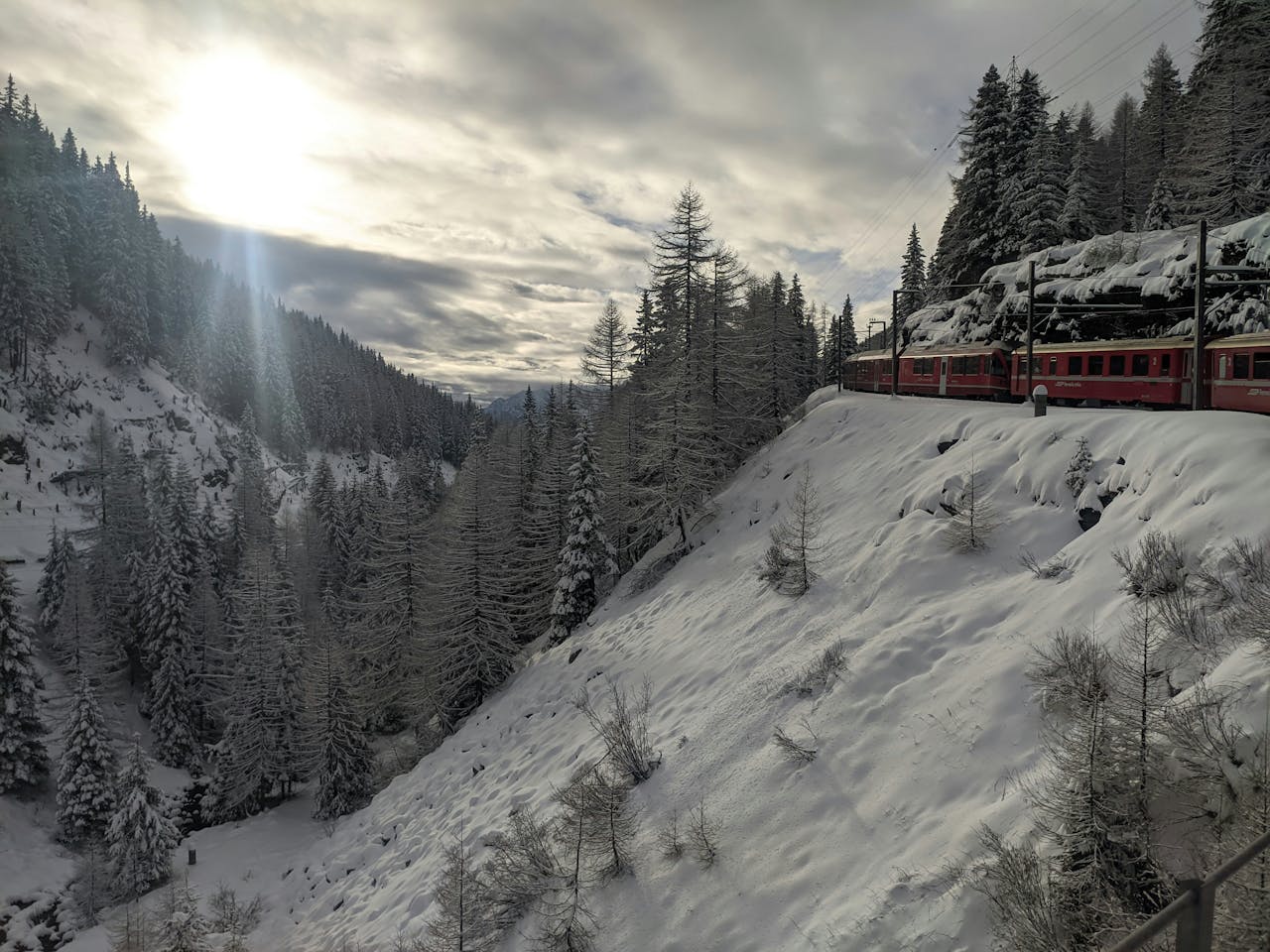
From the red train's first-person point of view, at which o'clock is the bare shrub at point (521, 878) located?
The bare shrub is roughly at 8 o'clock from the red train.

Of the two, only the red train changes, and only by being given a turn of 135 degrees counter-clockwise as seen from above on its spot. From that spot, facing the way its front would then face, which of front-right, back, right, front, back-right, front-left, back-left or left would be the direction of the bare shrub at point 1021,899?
front

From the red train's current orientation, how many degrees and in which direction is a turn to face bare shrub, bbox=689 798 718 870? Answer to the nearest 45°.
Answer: approximately 135° to its left

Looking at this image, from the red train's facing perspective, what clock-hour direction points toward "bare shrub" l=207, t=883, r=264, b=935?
The bare shrub is roughly at 9 o'clock from the red train.

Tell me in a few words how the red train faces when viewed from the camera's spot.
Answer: facing away from the viewer and to the left of the viewer

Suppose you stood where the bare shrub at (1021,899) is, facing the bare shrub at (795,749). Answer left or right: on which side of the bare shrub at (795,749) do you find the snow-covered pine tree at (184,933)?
left

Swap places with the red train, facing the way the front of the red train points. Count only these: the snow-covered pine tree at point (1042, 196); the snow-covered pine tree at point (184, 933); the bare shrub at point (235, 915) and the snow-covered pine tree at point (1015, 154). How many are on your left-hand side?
2

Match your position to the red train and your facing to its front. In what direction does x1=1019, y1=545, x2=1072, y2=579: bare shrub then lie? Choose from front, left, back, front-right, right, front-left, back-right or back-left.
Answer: back-left

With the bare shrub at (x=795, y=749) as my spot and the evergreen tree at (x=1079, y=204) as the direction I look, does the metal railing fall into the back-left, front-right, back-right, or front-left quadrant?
back-right

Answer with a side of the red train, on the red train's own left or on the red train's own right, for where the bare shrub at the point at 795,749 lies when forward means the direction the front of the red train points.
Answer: on the red train's own left

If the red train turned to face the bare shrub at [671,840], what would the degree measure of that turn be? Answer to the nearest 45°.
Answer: approximately 135° to its left

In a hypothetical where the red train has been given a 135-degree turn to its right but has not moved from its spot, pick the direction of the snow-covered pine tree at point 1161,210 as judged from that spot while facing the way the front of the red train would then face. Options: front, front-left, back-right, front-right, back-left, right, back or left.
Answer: left

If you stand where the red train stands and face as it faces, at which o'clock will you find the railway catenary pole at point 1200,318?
The railway catenary pole is roughly at 7 o'clock from the red train.

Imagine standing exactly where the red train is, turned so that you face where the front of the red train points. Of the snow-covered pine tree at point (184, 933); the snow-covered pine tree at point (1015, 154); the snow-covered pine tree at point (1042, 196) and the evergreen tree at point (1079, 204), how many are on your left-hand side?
1
